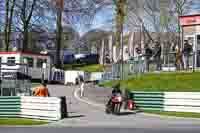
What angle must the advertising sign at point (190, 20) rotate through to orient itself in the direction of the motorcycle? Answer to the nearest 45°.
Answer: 0° — it already faces it

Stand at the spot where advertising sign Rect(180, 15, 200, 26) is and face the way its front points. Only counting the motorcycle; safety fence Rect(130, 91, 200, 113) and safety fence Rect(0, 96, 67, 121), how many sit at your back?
0

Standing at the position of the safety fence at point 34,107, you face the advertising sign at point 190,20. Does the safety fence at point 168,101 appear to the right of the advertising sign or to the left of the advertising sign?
right

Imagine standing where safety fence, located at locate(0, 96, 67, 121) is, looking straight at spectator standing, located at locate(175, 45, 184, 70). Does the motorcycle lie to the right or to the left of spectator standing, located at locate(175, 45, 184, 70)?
right

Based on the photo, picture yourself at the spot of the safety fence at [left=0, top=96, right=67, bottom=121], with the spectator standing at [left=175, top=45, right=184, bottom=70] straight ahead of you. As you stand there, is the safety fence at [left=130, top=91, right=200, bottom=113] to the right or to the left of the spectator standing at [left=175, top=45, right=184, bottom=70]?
right

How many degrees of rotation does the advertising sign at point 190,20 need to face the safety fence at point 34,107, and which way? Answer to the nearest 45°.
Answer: approximately 45° to its right

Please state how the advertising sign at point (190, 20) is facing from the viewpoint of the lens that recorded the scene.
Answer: facing the viewer

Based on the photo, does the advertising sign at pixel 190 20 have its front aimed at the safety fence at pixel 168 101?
yes
